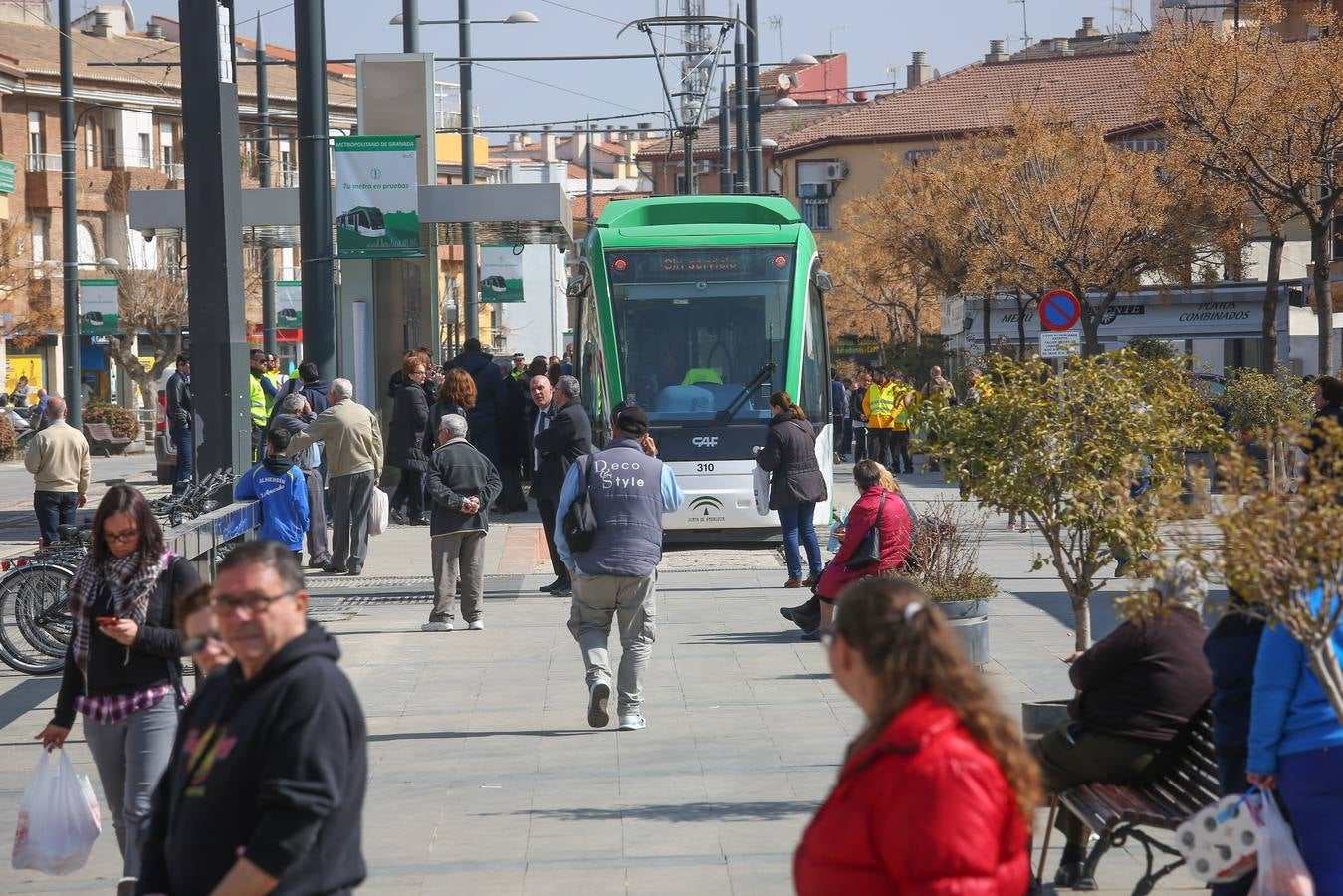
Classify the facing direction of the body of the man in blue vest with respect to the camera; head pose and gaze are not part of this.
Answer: away from the camera

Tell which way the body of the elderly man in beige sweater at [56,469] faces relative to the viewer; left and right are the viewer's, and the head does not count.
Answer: facing away from the viewer

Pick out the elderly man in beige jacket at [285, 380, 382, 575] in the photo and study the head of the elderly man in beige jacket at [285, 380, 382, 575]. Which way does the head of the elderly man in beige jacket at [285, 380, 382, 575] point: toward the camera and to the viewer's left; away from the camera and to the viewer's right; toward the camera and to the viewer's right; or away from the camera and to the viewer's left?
away from the camera and to the viewer's left

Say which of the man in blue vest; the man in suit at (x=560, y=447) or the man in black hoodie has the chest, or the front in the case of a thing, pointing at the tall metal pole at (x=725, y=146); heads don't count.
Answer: the man in blue vest

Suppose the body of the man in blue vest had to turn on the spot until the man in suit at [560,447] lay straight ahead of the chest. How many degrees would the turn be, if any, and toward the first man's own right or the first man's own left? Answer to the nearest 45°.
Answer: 0° — they already face them

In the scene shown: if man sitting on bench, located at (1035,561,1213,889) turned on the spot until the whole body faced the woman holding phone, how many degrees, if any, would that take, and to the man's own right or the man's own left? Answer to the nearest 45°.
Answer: approximately 45° to the man's own left

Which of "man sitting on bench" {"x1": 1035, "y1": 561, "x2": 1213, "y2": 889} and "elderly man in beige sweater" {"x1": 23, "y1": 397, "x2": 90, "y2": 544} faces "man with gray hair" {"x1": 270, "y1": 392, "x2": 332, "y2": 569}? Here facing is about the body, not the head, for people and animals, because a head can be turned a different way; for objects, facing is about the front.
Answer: the man sitting on bench

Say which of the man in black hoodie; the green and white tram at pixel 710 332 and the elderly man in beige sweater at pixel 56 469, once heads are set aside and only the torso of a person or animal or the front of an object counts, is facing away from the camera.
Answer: the elderly man in beige sweater

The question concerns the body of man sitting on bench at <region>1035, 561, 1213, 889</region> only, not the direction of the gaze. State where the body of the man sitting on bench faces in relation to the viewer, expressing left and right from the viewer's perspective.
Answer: facing away from the viewer and to the left of the viewer
